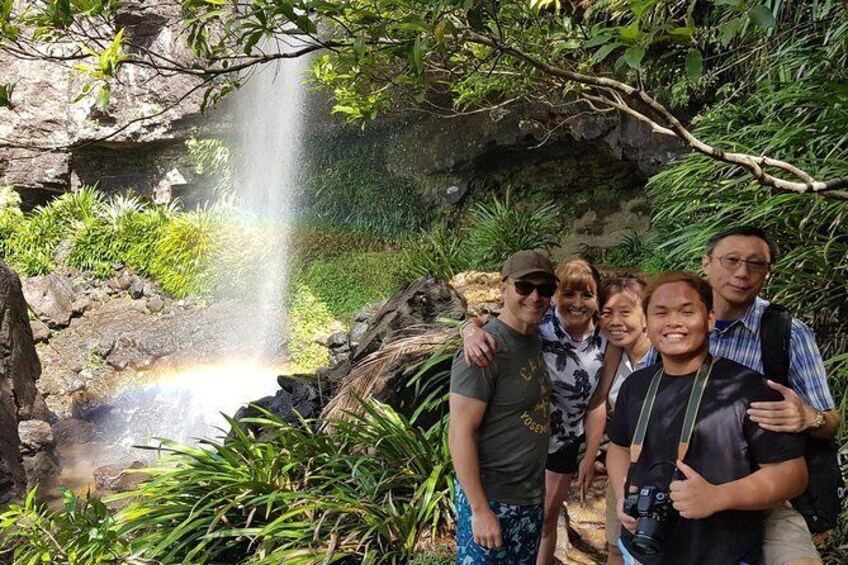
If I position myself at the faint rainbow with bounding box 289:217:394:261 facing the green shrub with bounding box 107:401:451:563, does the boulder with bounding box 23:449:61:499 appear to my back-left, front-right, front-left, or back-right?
front-right

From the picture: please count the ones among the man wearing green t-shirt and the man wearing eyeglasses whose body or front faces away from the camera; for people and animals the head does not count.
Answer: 0

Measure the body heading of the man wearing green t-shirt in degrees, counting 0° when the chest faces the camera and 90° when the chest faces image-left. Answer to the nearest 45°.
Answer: approximately 315°

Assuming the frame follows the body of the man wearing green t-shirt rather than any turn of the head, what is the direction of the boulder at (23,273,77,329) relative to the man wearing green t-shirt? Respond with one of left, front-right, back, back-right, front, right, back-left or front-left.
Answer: back

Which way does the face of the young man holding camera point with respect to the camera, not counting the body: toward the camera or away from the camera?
toward the camera

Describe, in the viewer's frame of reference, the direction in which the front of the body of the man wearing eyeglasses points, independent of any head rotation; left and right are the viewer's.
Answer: facing the viewer and to the left of the viewer

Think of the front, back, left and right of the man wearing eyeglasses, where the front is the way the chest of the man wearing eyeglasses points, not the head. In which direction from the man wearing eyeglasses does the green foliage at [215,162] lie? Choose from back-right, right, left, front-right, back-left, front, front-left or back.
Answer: right

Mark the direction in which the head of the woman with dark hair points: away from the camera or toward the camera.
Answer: toward the camera

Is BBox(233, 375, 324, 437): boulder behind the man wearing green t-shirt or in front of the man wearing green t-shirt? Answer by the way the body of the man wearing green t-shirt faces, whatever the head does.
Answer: behind

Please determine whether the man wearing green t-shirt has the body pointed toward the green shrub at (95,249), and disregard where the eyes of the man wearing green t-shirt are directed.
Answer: no

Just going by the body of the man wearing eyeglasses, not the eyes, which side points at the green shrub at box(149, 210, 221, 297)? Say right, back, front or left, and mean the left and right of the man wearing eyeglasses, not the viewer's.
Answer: right

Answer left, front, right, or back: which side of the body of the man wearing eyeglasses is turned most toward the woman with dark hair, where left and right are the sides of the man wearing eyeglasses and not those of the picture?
right

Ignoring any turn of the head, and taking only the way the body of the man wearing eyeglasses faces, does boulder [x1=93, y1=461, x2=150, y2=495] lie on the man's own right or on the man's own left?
on the man's own right

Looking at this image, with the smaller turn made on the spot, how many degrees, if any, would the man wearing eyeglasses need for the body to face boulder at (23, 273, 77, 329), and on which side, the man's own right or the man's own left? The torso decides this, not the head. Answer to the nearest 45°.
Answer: approximately 90° to the man's own right
